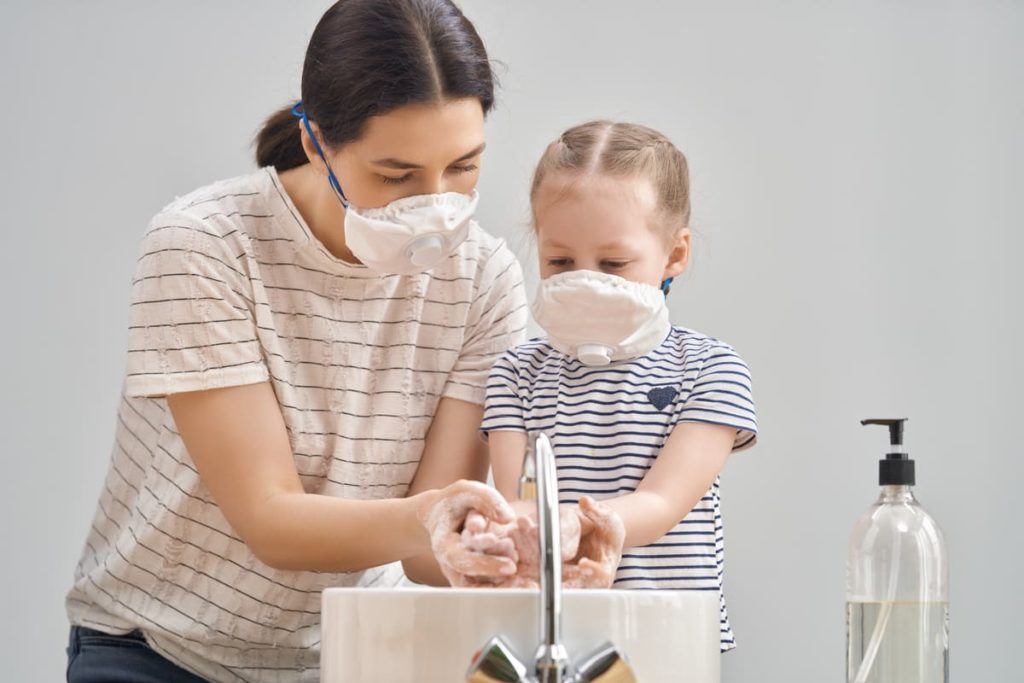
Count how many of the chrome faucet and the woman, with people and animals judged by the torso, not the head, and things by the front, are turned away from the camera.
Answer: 1

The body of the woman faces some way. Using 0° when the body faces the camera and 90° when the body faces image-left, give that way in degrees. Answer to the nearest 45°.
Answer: approximately 315°

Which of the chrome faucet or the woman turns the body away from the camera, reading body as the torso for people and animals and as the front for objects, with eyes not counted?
the chrome faucet

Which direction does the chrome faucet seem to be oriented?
away from the camera
